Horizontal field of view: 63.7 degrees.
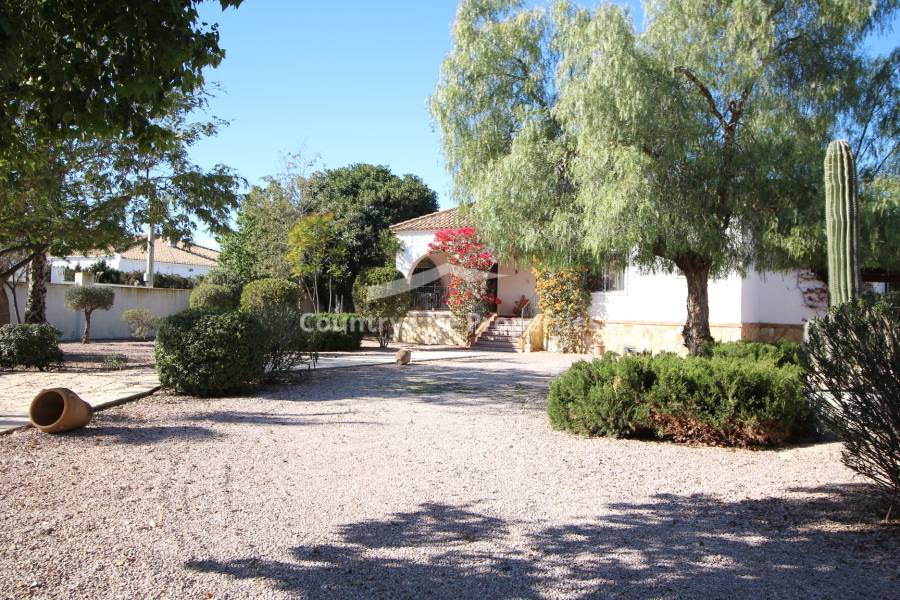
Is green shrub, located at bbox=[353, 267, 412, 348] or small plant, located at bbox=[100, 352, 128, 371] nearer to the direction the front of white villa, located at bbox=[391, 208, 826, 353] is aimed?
the small plant

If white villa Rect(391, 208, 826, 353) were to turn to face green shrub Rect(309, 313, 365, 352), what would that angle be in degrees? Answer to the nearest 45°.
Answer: approximately 90° to its right

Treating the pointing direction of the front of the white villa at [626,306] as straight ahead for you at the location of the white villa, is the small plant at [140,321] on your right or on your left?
on your right

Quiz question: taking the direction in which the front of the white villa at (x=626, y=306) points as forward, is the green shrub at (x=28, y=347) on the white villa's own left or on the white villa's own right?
on the white villa's own right

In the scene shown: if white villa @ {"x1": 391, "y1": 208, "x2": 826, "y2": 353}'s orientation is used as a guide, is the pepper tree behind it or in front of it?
in front

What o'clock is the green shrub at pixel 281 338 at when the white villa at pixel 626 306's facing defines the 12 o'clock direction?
The green shrub is roughly at 1 o'clock from the white villa.

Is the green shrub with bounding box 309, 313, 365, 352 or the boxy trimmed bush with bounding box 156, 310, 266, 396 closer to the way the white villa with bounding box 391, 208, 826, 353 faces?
the boxy trimmed bush

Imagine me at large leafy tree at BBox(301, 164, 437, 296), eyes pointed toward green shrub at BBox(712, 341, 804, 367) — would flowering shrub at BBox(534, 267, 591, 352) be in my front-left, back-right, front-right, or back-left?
front-left

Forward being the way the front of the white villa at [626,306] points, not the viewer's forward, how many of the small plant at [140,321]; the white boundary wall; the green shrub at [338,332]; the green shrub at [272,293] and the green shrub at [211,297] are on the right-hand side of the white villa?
5

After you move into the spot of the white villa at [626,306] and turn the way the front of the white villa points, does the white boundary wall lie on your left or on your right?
on your right

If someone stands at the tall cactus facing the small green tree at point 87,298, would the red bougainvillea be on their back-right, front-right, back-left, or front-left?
front-right

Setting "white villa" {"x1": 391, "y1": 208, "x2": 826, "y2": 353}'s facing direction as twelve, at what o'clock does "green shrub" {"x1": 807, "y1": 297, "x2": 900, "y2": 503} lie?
The green shrub is roughly at 12 o'clock from the white villa.

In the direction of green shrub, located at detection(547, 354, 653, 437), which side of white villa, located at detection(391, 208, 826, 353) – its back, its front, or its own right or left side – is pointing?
front

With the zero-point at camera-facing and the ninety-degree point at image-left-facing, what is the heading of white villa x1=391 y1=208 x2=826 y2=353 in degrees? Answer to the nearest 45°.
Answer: approximately 0°

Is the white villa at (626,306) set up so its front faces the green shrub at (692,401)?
yes

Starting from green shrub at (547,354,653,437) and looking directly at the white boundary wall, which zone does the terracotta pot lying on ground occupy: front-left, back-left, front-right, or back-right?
front-left

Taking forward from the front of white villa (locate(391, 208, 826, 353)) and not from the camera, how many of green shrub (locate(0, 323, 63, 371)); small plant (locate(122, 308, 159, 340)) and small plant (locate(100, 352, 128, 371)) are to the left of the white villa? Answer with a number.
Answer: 0

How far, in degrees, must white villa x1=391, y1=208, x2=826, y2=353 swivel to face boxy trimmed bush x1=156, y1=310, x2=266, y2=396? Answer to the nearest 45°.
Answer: approximately 45° to its right
